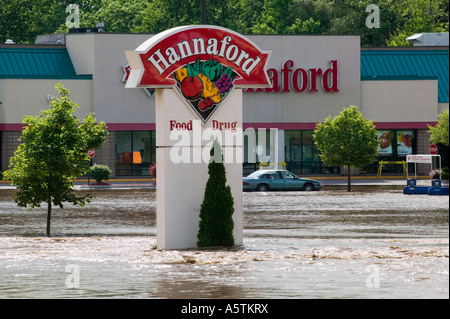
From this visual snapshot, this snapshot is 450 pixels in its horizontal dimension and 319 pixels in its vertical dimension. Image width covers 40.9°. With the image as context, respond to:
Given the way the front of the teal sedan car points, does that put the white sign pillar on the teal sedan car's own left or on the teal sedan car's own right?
on the teal sedan car's own right

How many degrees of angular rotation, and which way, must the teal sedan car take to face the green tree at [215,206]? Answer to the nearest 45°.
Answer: approximately 90° to its right

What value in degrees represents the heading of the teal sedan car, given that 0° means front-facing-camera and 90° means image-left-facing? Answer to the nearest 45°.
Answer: approximately 270°

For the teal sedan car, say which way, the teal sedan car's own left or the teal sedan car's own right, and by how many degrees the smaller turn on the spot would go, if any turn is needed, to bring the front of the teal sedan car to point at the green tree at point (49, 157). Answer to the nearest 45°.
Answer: approximately 90° to the teal sedan car's own right

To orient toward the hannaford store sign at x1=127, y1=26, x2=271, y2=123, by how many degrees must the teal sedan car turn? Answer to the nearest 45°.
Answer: approximately 90° to its right
